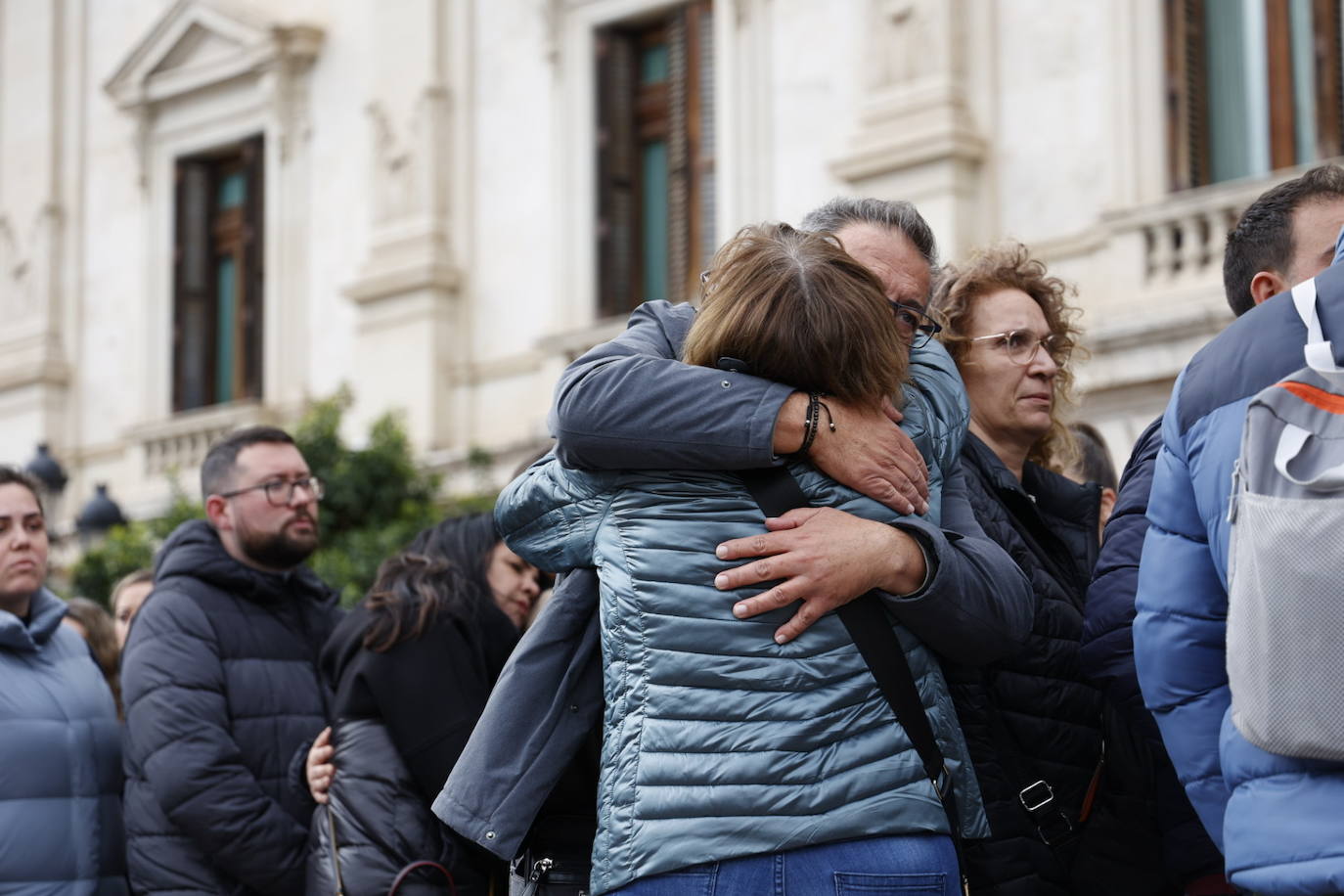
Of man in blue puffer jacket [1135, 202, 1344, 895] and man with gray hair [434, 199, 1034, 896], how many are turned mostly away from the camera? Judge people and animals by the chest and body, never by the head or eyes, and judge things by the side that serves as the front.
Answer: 1

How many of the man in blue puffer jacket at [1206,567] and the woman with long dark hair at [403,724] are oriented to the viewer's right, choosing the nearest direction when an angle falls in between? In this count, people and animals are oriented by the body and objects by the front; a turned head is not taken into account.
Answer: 1

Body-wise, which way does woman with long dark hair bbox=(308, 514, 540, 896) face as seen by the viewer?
to the viewer's right

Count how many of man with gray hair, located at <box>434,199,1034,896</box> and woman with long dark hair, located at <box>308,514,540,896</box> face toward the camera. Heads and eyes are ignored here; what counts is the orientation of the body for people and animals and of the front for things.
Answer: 1

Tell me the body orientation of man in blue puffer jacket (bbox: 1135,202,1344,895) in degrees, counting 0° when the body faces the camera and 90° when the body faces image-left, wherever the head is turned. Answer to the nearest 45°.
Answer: approximately 180°

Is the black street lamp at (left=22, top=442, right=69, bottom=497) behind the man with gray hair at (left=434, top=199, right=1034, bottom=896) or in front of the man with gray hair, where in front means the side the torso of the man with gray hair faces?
behind

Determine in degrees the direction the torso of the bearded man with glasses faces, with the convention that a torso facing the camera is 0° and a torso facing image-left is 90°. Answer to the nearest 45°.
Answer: approximately 315°

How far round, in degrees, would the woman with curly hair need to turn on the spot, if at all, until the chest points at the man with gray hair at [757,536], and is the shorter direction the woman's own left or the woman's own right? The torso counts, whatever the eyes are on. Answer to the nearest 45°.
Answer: approximately 90° to the woman's own right

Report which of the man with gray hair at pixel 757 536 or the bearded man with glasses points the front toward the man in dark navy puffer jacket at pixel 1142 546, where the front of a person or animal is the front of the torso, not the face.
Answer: the bearded man with glasses
